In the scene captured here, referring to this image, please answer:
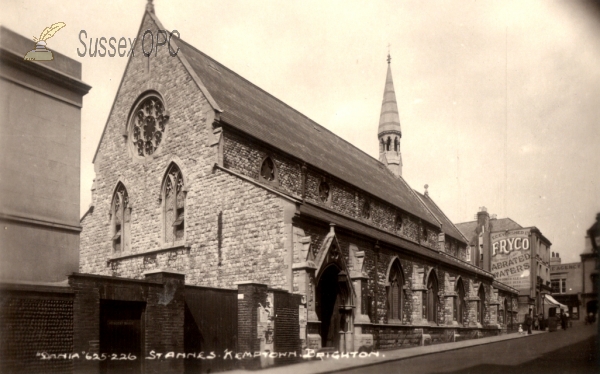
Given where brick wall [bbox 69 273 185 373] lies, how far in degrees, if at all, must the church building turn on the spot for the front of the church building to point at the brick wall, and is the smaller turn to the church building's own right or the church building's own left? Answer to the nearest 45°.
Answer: approximately 90° to the church building's own right

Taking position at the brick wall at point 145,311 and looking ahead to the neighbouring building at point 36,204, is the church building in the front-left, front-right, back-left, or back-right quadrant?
back-right

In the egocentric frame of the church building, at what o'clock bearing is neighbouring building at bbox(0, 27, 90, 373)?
The neighbouring building is roughly at 3 o'clock from the church building.
